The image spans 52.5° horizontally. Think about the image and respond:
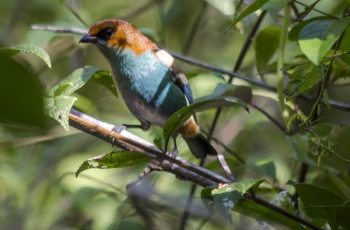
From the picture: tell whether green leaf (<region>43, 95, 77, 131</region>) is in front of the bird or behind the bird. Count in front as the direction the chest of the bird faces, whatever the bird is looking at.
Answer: in front

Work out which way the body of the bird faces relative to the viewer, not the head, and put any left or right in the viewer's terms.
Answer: facing the viewer and to the left of the viewer

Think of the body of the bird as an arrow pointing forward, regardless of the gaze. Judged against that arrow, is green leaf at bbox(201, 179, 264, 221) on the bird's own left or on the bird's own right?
on the bird's own left

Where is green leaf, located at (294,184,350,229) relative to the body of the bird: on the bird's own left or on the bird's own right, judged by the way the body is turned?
on the bird's own left
